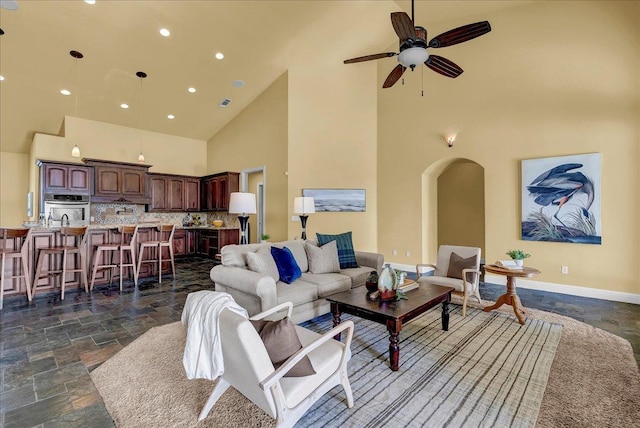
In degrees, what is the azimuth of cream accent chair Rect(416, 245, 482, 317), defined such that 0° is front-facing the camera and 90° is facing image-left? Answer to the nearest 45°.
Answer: approximately 45°

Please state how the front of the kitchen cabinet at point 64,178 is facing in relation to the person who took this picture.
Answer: facing the viewer

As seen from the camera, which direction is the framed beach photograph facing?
toward the camera

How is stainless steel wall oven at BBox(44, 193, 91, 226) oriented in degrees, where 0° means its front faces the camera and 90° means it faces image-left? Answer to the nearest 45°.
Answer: approximately 0°

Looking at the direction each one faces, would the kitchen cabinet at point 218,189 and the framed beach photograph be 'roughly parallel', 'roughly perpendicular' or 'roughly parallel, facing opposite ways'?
roughly parallel

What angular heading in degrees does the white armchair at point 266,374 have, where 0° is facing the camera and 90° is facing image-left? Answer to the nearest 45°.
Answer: approximately 225°

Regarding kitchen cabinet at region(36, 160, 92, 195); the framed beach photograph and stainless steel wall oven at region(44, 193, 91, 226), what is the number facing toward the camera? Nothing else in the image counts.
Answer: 3

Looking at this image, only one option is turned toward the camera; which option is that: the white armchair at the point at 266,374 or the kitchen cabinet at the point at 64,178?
the kitchen cabinet

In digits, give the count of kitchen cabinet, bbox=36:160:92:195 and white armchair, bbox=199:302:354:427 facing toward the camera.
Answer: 1

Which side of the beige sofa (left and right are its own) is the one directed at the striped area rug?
front

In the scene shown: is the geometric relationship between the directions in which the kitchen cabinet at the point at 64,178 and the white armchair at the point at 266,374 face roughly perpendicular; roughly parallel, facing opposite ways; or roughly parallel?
roughly perpendicular

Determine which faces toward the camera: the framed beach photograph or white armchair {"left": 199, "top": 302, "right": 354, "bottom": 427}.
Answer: the framed beach photograph

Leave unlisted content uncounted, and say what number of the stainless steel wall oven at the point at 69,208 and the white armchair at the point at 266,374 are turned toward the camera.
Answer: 1

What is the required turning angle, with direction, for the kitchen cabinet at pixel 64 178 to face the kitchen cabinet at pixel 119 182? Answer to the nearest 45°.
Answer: approximately 90° to its left
